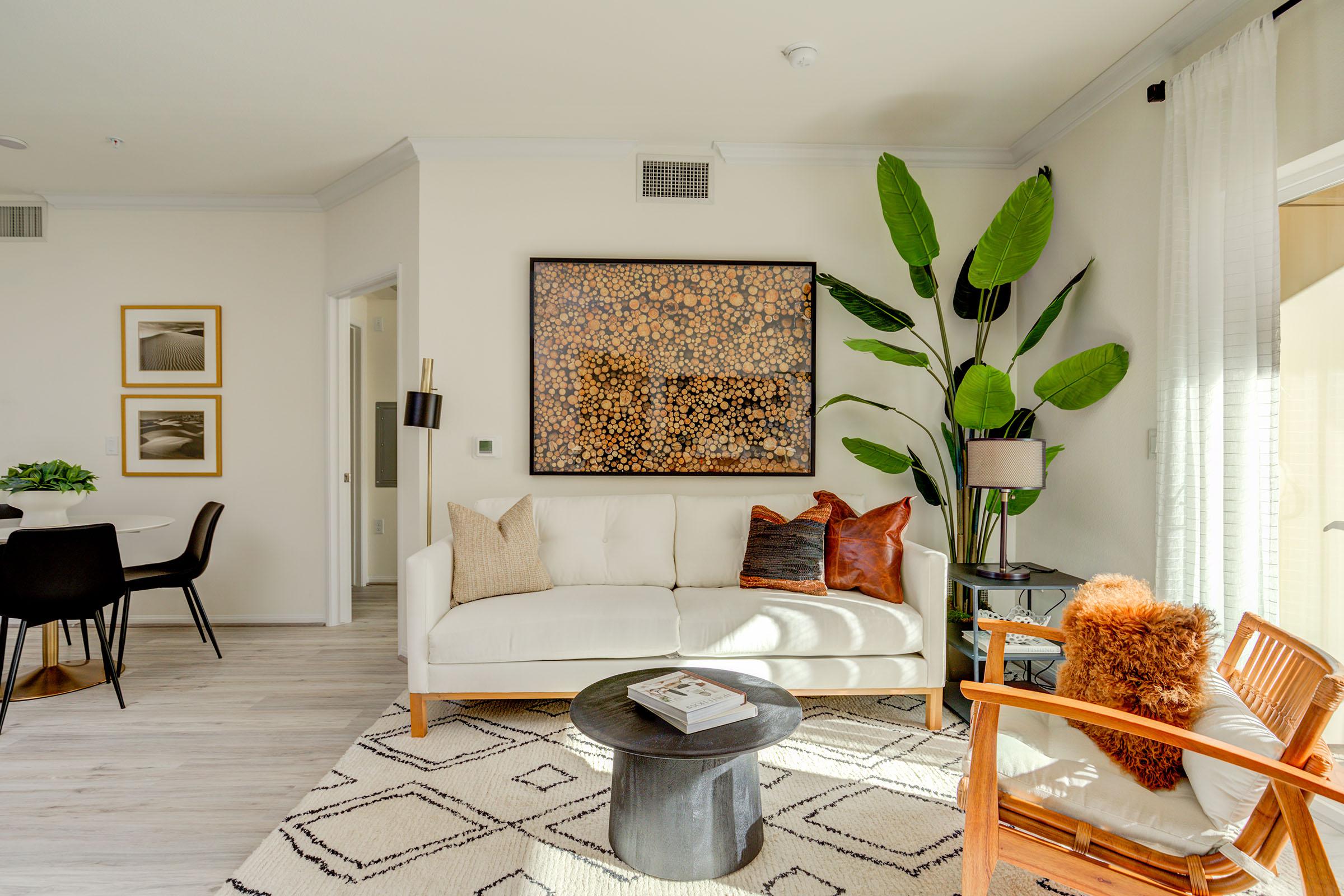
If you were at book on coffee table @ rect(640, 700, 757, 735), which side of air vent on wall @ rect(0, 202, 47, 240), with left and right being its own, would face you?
left

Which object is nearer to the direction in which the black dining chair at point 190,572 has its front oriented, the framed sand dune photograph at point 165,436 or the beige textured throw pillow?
the framed sand dune photograph

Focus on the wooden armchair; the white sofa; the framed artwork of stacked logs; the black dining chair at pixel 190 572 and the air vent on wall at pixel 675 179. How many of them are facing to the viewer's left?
2

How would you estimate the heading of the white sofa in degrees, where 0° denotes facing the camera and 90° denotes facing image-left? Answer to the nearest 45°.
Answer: approximately 0°

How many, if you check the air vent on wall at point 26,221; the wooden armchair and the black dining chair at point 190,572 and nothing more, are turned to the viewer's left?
2

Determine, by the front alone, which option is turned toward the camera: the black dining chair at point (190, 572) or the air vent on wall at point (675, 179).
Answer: the air vent on wall

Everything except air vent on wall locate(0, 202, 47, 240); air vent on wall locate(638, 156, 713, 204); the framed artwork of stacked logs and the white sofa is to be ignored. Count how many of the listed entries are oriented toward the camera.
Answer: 4

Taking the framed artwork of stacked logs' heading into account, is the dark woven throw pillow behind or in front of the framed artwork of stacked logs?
in front

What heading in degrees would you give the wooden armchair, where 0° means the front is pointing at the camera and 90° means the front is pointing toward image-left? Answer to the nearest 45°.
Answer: approximately 90°

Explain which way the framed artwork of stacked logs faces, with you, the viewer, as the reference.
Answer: facing the viewer

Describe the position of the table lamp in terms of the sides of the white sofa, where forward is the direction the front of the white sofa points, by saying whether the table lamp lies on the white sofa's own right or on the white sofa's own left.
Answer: on the white sofa's own left

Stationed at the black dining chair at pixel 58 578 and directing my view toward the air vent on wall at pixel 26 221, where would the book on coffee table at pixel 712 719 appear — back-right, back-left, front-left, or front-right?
back-right

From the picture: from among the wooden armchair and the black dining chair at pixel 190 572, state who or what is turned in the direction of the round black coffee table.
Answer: the wooden armchair

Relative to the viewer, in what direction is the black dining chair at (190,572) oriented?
to the viewer's left

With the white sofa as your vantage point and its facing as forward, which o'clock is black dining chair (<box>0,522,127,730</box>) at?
The black dining chair is roughly at 3 o'clock from the white sofa.

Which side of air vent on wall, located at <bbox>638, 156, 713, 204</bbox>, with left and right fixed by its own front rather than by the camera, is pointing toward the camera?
front

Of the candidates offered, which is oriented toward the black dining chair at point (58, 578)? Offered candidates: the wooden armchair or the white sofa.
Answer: the wooden armchair
